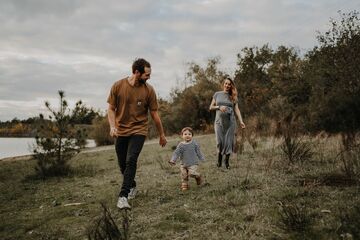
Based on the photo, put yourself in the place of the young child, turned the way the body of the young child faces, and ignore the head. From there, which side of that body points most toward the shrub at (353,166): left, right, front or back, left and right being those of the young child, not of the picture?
left

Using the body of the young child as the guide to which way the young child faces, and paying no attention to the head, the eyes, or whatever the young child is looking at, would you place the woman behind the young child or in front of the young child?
behind

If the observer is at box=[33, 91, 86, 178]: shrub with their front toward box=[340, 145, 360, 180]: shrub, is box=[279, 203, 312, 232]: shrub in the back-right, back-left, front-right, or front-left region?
front-right

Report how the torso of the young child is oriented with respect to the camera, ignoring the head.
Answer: toward the camera

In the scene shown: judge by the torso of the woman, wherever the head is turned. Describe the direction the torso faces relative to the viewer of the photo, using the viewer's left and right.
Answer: facing the viewer

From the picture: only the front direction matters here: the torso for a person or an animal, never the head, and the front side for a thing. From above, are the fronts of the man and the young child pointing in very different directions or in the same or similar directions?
same or similar directions

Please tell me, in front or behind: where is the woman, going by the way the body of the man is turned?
behind

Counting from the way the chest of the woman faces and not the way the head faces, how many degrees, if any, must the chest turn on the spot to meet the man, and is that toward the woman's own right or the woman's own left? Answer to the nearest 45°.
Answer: approximately 45° to the woman's own right
